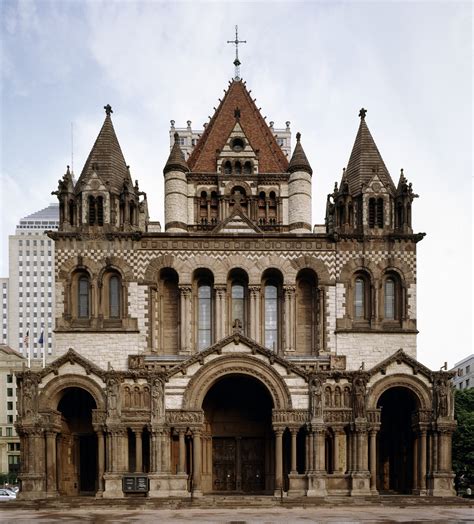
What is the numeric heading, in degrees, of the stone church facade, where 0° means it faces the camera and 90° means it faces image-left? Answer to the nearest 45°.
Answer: approximately 0°
